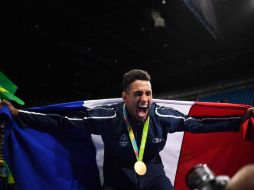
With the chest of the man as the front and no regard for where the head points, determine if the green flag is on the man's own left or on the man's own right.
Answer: on the man's own right

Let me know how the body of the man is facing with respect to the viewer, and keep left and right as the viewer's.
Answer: facing the viewer
